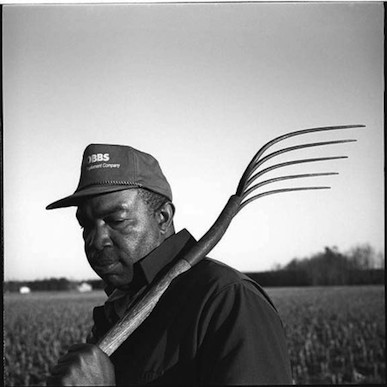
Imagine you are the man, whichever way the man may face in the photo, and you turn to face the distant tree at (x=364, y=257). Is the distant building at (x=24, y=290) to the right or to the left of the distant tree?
left

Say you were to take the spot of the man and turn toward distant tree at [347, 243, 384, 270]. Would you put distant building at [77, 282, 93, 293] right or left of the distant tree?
left

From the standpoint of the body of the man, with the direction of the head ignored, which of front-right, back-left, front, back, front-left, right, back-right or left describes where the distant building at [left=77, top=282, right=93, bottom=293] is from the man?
back-right

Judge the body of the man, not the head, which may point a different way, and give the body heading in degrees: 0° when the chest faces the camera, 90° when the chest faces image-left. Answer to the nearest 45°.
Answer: approximately 45°

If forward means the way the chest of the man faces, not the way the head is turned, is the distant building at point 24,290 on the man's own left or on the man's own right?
on the man's own right

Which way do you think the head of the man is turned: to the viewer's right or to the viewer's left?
to the viewer's left
